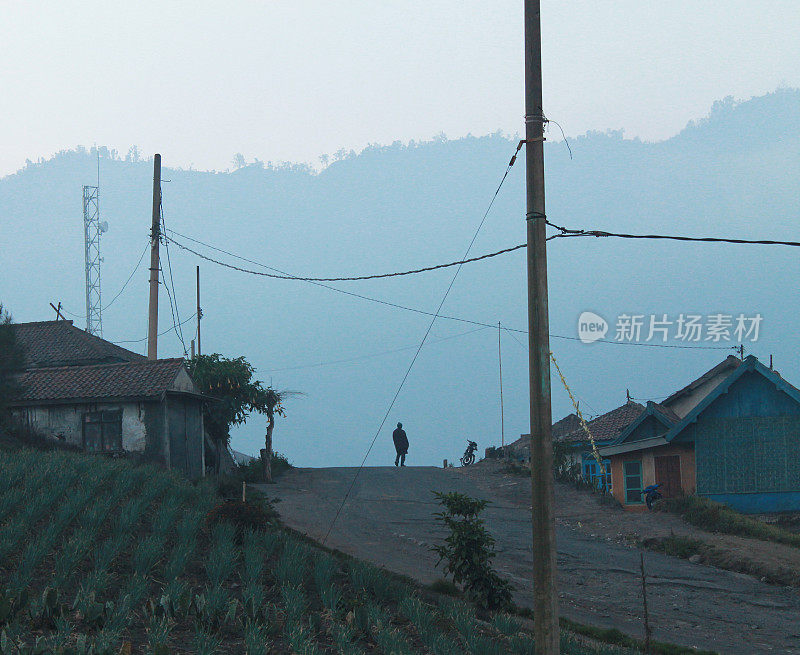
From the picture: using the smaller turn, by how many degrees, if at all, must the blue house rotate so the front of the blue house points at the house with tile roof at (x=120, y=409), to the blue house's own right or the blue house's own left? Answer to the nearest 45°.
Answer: approximately 45° to the blue house's own right

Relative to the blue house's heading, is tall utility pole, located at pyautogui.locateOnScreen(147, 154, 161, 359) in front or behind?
in front

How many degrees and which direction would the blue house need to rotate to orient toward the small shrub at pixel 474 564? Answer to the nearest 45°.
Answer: approximately 45° to its left

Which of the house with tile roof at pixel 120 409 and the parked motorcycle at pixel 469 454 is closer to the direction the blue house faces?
the house with tile roof

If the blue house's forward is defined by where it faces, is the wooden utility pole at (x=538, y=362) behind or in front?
in front

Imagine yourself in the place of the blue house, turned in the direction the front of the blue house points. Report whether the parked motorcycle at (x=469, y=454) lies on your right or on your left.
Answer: on your right

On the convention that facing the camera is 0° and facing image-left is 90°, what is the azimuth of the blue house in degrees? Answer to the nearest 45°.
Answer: approximately 45°

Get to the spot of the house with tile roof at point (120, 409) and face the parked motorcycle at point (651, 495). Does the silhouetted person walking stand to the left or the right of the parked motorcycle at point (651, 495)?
left
